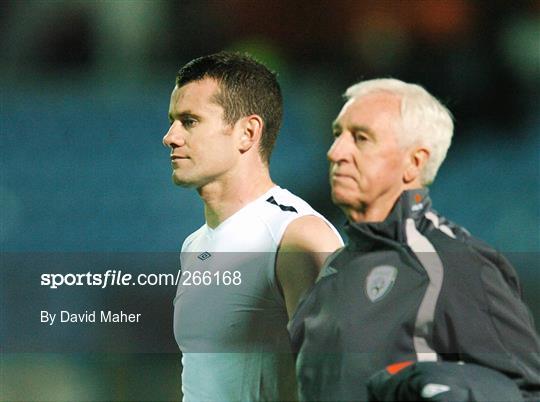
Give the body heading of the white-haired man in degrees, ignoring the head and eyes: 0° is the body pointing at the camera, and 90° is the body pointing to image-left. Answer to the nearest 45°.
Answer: approximately 45°

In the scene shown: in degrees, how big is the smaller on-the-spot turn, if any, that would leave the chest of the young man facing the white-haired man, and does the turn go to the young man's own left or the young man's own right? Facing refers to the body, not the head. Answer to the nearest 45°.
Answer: approximately 90° to the young man's own left

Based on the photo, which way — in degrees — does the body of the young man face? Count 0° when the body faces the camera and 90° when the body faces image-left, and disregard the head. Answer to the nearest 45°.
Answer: approximately 45°

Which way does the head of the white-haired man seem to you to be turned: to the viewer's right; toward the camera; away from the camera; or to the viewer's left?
to the viewer's left

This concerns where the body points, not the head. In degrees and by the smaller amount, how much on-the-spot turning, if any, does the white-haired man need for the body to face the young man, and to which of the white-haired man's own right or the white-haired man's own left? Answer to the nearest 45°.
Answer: approximately 90° to the white-haired man's own right

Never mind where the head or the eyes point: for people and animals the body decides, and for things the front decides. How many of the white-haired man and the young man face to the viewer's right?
0
